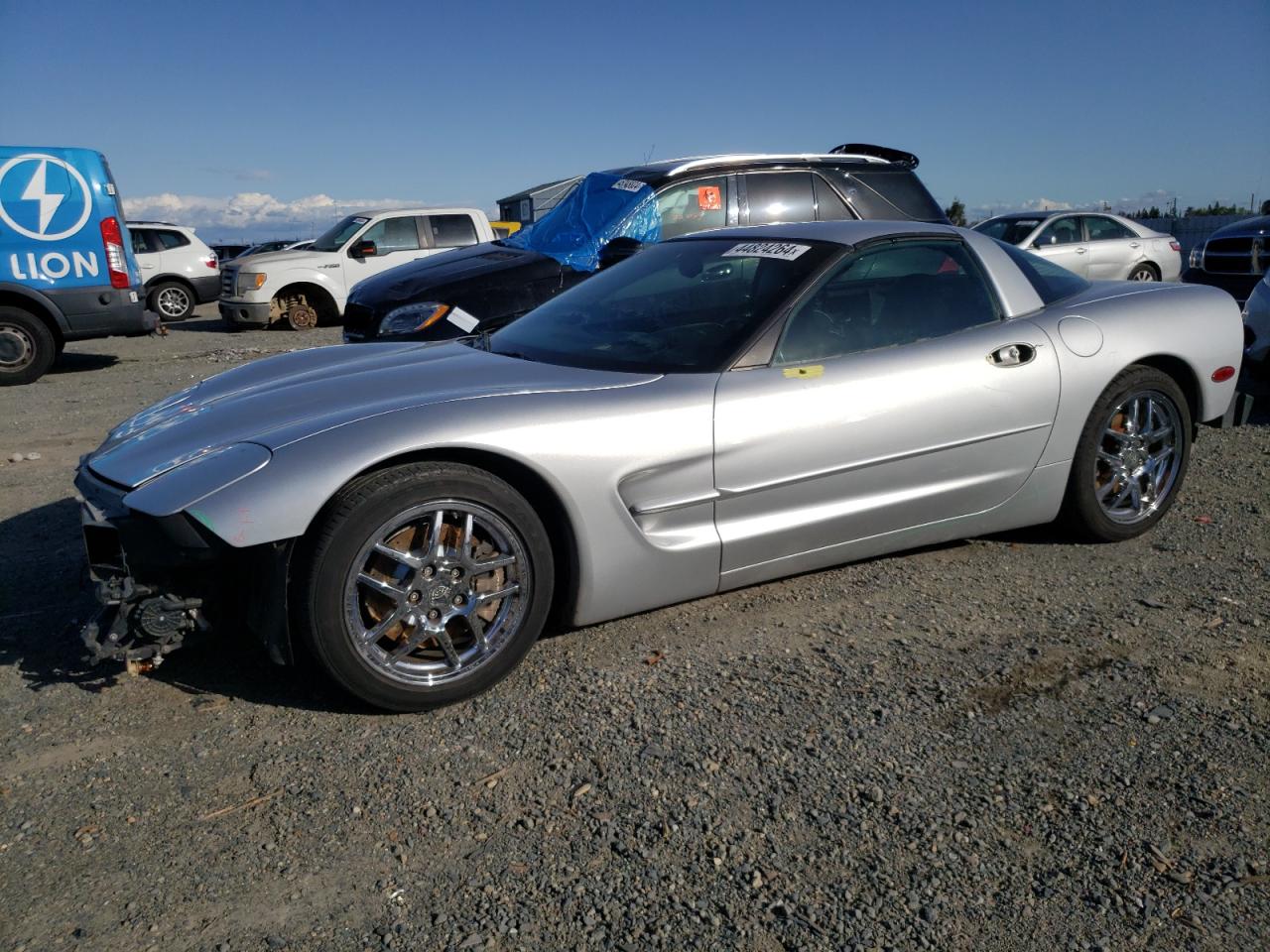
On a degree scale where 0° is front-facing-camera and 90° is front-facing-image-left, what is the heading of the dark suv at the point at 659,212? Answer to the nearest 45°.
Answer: approximately 45°

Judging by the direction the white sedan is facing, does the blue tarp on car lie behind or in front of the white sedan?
in front

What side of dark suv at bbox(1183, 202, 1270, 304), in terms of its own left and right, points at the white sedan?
right

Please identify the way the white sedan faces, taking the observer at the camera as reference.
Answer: facing the viewer and to the left of the viewer

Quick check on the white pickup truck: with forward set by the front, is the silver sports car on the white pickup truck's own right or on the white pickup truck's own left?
on the white pickup truck's own left

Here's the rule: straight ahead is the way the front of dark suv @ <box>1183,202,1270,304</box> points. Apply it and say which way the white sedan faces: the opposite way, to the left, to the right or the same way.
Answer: to the right

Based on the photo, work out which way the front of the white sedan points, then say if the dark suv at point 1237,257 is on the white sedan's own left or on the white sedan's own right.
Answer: on the white sedan's own left

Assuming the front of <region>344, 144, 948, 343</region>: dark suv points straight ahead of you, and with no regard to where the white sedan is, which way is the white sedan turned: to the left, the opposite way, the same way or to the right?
the same way

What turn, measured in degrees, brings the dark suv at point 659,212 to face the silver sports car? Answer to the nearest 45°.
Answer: approximately 45° to its left

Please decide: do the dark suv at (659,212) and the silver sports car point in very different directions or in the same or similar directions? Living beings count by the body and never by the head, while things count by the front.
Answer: same or similar directions

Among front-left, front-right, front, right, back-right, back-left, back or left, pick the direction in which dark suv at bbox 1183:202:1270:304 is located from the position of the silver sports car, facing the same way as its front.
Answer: back

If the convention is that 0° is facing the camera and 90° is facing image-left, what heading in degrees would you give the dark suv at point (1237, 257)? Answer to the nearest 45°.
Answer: approximately 45°

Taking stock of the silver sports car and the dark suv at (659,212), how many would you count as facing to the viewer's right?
0

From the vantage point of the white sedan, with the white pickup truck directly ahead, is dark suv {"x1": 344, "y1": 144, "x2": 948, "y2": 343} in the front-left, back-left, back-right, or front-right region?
front-left

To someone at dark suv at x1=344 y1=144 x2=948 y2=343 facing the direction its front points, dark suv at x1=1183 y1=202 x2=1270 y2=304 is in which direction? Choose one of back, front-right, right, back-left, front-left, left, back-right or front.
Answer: back

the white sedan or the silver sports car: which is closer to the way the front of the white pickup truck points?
the silver sports car

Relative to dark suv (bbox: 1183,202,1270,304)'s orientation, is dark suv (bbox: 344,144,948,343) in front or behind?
in front
